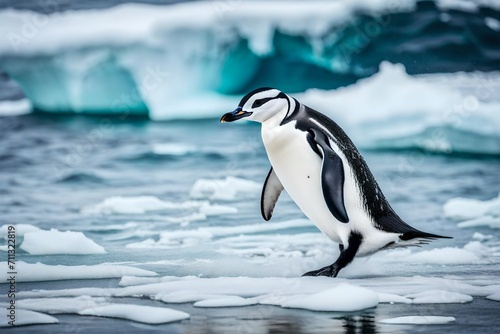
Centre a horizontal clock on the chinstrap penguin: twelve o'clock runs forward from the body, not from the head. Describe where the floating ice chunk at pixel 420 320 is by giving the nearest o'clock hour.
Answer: The floating ice chunk is roughly at 8 o'clock from the chinstrap penguin.

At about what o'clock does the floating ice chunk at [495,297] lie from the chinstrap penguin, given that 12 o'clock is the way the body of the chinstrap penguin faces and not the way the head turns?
The floating ice chunk is roughly at 7 o'clock from the chinstrap penguin.

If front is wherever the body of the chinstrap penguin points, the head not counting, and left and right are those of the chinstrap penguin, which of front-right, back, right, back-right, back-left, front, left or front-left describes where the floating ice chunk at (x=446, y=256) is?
back-right

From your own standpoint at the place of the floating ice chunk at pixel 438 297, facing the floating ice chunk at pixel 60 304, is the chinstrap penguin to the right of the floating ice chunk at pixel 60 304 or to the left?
right

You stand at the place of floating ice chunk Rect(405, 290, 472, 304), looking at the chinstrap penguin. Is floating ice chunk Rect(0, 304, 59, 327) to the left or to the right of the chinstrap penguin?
left

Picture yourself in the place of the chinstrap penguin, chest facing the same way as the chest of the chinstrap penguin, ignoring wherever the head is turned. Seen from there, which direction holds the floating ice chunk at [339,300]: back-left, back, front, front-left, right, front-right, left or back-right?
left

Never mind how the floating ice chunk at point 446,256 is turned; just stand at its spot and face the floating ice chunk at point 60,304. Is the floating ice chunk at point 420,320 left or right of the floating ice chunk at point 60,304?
left

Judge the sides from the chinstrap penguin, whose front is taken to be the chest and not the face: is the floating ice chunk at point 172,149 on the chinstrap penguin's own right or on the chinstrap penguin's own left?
on the chinstrap penguin's own right

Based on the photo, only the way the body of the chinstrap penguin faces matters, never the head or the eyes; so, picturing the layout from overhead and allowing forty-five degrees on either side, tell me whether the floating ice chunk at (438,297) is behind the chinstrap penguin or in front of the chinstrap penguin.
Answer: behind

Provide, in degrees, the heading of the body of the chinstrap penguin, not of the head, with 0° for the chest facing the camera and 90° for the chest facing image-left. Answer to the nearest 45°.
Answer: approximately 90°
